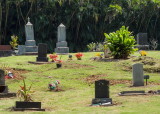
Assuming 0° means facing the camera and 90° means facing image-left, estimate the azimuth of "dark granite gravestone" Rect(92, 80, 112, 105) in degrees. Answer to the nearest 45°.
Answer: approximately 0°

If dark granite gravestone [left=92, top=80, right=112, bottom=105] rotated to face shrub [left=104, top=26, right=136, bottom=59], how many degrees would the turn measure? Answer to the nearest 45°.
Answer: approximately 180°

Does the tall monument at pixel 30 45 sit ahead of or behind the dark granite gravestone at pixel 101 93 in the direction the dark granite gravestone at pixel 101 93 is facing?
behind

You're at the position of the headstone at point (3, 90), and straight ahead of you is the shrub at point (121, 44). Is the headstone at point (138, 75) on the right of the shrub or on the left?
right

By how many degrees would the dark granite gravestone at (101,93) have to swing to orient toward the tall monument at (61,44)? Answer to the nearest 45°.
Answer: approximately 180°

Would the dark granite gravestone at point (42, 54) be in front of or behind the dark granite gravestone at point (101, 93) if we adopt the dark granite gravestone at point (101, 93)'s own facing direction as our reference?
behind
